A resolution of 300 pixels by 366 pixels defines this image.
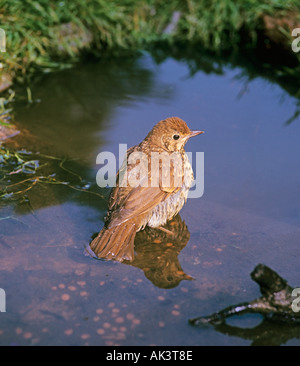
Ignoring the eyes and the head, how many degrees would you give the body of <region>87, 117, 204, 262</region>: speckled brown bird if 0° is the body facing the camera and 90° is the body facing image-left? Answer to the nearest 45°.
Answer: approximately 225°
